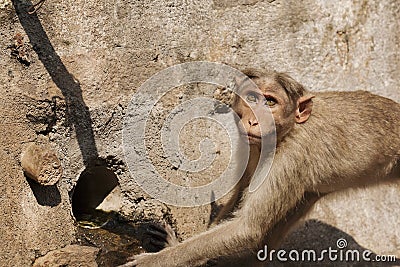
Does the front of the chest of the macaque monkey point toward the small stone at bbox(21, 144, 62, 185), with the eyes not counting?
yes

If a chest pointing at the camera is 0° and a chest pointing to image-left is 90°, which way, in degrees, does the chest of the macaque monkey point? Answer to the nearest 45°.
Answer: approximately 90°
